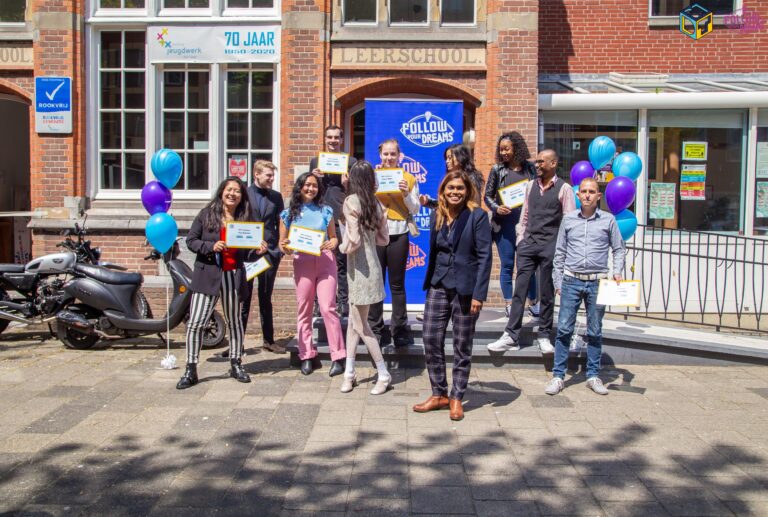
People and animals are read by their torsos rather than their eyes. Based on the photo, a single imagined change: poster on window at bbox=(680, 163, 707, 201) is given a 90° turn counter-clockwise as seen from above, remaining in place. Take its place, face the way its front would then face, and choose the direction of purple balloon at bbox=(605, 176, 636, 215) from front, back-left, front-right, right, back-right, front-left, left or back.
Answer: right

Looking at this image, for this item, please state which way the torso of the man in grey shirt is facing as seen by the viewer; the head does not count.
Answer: toward the camera

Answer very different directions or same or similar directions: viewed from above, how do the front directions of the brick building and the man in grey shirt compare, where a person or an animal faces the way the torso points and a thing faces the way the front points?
same or similar directions

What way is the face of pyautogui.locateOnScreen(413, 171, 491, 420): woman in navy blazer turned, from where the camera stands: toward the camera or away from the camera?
toward the camera

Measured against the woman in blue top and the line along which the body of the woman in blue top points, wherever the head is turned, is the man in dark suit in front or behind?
behind

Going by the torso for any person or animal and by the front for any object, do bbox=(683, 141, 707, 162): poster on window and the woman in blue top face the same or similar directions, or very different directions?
same or similar directions

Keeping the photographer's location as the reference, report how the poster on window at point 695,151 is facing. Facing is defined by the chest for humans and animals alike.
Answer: facing the viewer

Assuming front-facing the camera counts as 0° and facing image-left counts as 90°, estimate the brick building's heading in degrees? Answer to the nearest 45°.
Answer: approximately 0°

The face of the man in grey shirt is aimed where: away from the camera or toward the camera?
toward the camera

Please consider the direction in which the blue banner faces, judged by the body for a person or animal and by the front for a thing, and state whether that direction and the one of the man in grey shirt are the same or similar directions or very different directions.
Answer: same or similar directions

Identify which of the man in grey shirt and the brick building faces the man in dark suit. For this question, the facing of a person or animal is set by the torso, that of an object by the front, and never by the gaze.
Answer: the brick building

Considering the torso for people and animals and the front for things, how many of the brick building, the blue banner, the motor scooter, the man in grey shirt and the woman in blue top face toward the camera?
4

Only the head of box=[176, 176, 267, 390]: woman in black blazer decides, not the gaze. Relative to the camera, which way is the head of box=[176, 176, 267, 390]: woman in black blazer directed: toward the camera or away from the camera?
toward the camera
